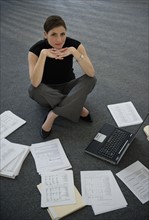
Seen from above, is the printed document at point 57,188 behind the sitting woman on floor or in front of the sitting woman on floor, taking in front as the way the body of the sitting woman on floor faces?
in front

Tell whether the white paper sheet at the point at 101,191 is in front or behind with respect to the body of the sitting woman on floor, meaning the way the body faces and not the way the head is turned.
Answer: in front

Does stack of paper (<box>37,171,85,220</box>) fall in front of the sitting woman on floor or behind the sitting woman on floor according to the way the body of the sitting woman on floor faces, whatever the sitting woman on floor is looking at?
in front

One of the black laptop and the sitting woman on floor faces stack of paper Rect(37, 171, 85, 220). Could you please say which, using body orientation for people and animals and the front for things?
the sitting woman on floor

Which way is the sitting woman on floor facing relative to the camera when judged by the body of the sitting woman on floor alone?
toward the camera
